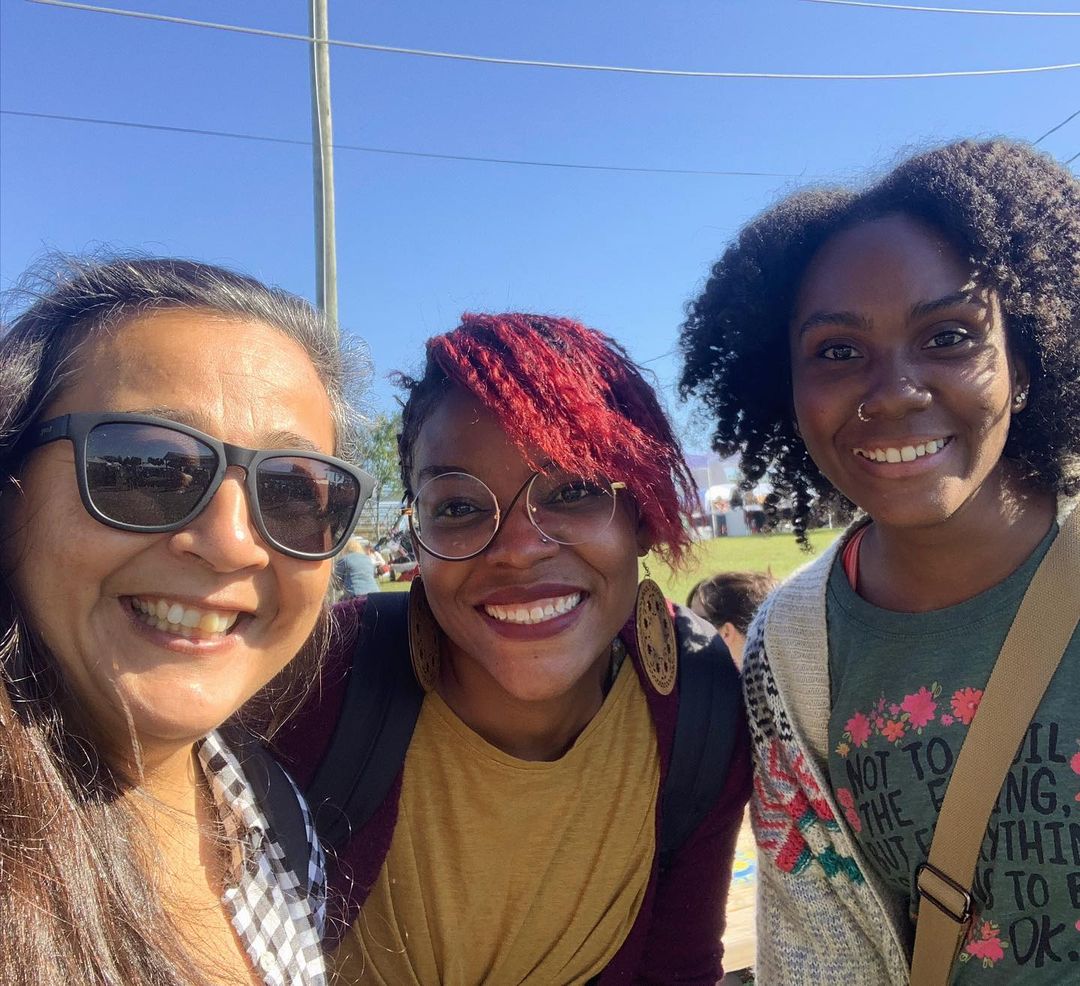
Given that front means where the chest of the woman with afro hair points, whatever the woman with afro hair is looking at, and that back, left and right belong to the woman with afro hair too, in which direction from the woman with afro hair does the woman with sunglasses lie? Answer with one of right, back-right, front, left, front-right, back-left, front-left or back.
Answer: front-right

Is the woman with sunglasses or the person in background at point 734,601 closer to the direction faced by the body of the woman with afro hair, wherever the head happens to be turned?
the woman with sunglasses

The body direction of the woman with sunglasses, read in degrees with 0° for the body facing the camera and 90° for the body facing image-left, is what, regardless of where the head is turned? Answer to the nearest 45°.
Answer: approximately 315°

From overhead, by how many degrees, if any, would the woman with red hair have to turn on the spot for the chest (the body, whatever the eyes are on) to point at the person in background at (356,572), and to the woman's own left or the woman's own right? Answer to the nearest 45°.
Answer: approximately 180°

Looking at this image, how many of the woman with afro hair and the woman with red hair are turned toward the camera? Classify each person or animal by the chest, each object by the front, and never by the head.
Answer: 2

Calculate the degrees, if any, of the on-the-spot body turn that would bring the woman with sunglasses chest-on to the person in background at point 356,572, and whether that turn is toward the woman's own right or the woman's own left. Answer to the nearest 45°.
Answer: approximately 135° to the woman's own left
